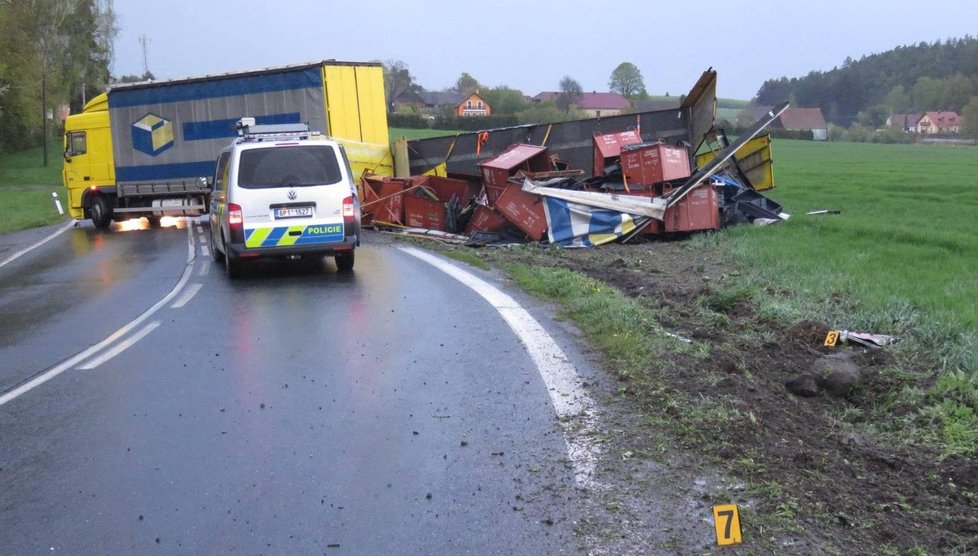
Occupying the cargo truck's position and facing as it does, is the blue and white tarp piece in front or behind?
behind

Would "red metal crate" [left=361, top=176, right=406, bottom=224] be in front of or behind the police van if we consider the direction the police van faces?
in front

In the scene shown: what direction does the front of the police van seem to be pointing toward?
away from the camera

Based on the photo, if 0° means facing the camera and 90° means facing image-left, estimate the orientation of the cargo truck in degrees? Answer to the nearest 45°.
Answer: approximately 135°

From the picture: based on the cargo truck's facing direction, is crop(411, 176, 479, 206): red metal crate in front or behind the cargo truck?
behind

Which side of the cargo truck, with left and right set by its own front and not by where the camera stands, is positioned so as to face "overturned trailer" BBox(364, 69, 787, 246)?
back

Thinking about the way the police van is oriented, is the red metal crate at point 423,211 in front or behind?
in front

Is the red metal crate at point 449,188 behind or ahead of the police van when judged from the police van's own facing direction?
ahead

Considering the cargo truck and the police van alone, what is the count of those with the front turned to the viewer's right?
0

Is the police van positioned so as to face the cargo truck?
yes
